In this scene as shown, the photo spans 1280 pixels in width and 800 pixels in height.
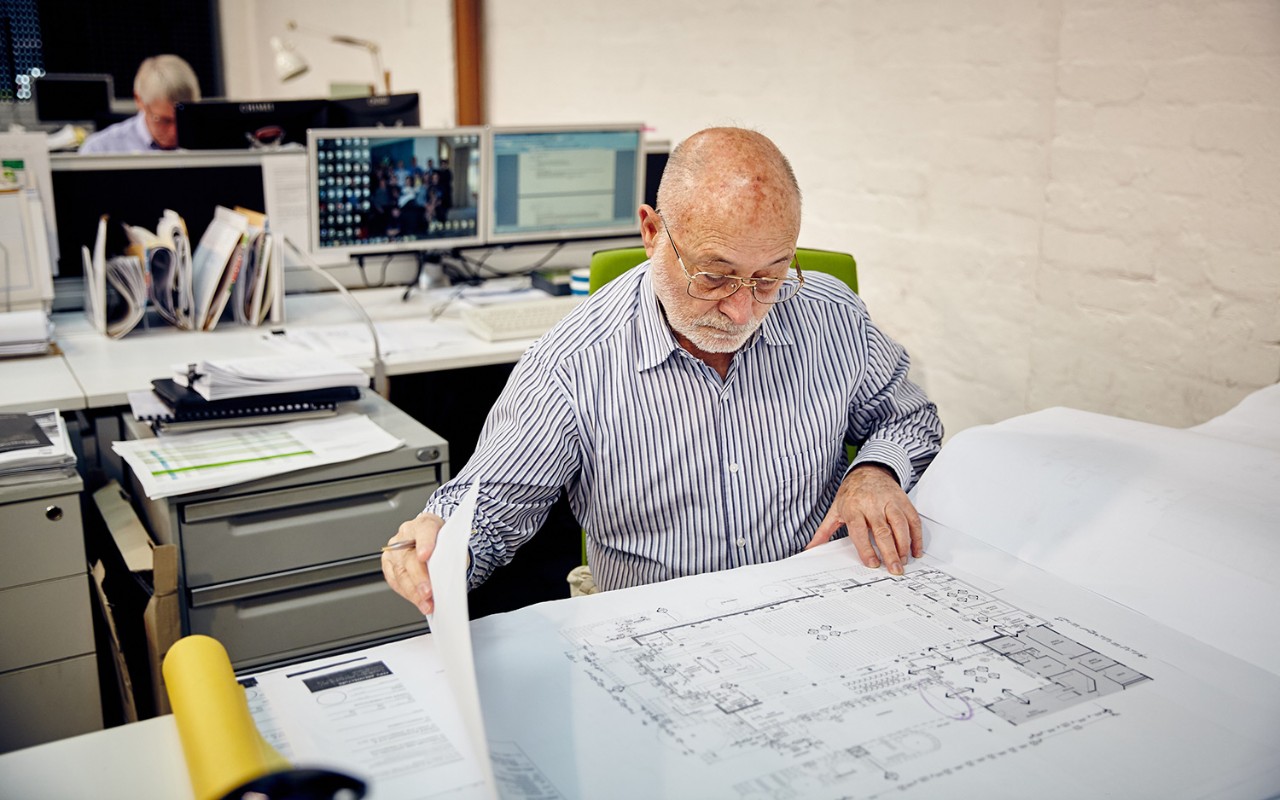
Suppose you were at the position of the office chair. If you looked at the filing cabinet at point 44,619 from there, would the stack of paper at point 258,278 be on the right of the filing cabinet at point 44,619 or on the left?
right

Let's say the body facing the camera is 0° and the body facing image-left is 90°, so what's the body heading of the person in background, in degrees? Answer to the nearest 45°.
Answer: approximately 315°

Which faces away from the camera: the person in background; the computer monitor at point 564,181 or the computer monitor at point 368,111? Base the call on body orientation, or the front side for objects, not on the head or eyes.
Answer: the computer monitor at point 368,111

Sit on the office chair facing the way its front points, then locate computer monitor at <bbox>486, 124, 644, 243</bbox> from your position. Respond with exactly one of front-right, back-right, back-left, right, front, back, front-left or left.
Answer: back

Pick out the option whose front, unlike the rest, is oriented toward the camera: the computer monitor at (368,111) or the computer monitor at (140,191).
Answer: the computer monitor at (140,191)

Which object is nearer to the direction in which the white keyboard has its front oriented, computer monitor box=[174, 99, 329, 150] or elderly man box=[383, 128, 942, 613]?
the elderly man

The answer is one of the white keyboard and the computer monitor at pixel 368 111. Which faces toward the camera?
the white keyboard

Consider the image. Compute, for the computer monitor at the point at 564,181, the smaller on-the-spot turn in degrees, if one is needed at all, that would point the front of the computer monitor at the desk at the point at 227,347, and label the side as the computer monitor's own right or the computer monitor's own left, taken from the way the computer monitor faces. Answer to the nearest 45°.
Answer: approximately 45° to the computer monitor's own right

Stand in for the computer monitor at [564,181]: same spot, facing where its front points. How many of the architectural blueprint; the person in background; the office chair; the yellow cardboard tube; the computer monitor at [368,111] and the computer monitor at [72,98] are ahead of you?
3

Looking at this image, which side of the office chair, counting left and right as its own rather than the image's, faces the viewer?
front

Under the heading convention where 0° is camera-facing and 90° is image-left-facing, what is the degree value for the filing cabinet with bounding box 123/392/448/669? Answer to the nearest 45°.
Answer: approximately 315°

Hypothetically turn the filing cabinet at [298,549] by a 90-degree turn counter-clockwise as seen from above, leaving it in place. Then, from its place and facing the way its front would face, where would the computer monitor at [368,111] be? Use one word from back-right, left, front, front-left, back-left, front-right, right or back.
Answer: front-left

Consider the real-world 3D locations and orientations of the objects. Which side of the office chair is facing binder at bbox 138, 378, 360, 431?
right

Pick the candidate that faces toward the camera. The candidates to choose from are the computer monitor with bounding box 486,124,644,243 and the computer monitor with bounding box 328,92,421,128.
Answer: the computer monitor with bounding box 486,124,644,243

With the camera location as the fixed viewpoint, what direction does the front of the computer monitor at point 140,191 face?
facing the viewer

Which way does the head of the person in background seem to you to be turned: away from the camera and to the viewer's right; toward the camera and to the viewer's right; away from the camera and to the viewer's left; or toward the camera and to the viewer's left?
toward the camera and to the viewer's right

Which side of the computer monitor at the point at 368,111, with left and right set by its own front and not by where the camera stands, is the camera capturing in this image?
back
